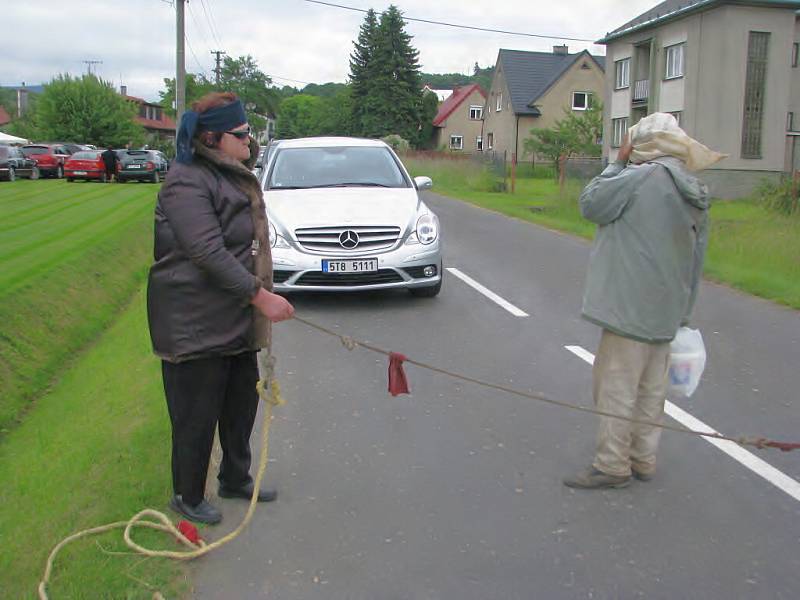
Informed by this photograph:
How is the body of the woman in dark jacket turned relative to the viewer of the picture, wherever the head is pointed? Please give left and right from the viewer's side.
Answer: facing to the right of the viewer

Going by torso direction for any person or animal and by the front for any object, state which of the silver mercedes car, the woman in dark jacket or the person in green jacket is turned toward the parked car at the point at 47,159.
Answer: the person in green jacket

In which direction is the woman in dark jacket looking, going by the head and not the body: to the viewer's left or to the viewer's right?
to the viewer's right

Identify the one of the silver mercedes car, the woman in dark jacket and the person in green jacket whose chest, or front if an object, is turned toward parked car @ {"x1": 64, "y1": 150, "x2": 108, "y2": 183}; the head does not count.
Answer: the person in green jacket

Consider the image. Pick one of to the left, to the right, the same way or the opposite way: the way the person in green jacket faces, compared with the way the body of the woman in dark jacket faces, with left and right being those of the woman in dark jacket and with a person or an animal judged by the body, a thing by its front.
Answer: to the left

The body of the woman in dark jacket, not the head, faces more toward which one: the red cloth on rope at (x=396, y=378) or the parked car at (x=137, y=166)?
the red cloth on rope

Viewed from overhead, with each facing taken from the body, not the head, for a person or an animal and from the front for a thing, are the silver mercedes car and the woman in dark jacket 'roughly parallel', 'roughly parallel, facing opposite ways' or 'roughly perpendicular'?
roughly perpendicular

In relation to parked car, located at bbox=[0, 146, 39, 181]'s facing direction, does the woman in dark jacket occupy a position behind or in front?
in front

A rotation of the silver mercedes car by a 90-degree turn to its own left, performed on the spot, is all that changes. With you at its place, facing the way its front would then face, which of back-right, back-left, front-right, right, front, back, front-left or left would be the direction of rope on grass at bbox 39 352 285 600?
right

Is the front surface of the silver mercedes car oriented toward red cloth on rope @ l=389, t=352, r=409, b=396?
yes

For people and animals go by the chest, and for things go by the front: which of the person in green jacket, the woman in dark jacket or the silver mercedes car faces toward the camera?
the silver mercedes car

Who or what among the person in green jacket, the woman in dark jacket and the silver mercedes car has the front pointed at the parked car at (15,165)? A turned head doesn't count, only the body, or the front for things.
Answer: the person in green jacket

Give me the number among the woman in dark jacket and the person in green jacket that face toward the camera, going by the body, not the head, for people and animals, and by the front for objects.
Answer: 0

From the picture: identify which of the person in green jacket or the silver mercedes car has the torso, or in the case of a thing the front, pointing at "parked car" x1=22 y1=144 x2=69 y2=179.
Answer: the person in green jacket

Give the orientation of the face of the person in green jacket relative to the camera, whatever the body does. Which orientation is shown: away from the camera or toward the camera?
away from the camera
